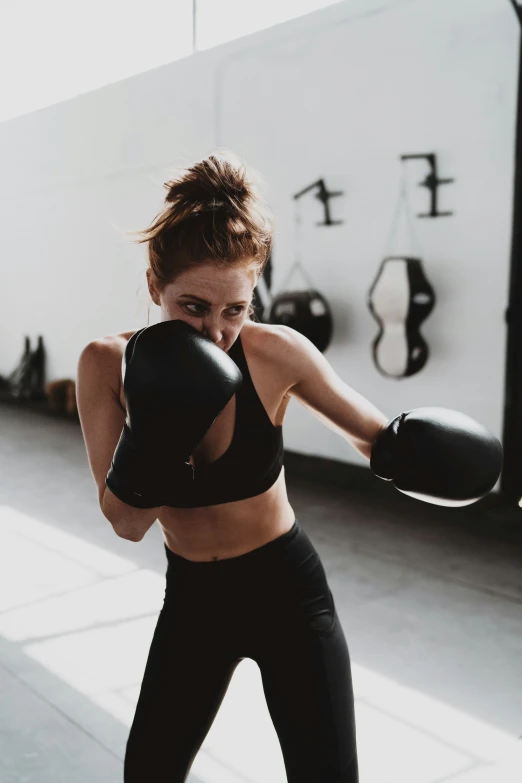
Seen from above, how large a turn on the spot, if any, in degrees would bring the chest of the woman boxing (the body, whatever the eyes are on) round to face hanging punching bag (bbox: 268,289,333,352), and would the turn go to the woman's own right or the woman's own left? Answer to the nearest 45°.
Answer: approximately 180°

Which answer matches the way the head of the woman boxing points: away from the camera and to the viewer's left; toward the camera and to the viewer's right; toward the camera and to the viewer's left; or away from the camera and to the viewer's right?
toward the camera and to the viewer's right

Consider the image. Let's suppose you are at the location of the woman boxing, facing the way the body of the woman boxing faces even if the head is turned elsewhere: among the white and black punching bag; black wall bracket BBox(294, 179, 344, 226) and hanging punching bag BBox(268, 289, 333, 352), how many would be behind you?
3

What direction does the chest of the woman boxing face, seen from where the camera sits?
toward the camera

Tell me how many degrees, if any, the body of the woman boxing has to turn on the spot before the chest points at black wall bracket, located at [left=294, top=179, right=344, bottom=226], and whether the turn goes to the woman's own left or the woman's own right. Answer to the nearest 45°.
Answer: approximately 180°

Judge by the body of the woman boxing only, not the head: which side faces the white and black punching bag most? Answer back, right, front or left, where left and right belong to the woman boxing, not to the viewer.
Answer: back

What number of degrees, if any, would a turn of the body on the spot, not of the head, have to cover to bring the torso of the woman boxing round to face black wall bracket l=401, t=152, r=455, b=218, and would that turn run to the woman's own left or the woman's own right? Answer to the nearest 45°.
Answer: approximately 180°
